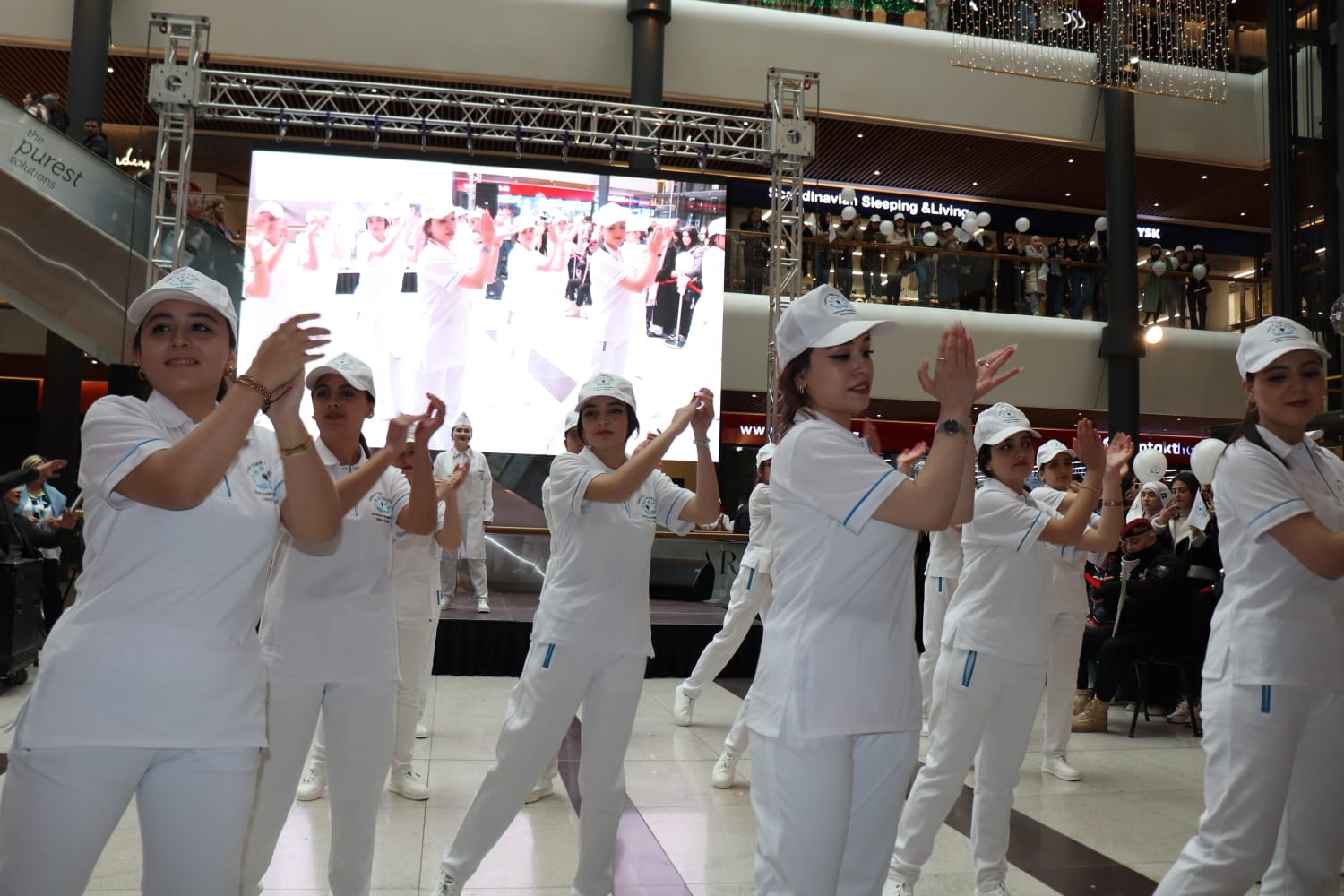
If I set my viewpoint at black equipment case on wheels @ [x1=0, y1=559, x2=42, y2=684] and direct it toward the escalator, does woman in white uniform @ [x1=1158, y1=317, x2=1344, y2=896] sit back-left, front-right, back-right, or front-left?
back-right

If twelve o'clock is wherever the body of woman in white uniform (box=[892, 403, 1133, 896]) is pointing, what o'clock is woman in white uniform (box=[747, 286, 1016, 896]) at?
woman in white uniform (box=[747, 286, 1016, 896]) is roughly at 2 o'clock from woman in white uniform (box=[892, 403, 1133, 896]).

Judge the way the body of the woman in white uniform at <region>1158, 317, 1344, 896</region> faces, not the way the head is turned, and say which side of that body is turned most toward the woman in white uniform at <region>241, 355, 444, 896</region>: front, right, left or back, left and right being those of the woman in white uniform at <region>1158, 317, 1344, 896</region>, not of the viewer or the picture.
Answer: right

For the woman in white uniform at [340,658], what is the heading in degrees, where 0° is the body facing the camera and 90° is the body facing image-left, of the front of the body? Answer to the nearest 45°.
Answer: approximately 0°

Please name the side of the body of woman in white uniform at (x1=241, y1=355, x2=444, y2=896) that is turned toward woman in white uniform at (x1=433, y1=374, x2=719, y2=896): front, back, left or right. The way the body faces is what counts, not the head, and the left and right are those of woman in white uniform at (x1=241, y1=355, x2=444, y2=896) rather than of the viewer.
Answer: left

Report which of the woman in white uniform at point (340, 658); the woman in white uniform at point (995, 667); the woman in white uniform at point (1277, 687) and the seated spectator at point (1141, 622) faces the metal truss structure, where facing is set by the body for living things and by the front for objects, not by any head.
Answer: the seated spectator

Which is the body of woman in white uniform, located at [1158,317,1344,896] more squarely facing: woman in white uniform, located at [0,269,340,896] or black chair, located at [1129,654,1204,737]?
the woman in white uniform
